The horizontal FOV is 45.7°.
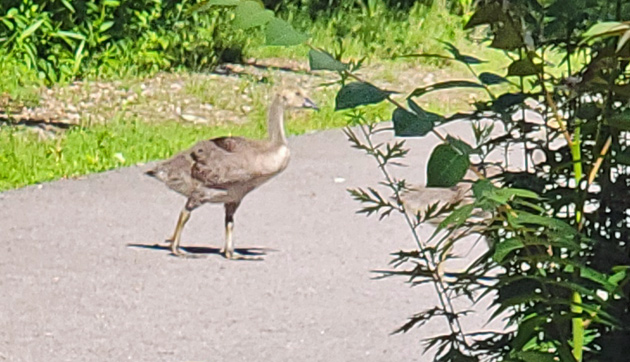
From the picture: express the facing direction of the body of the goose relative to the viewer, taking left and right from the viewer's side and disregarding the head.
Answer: facing to the right of the viewer
